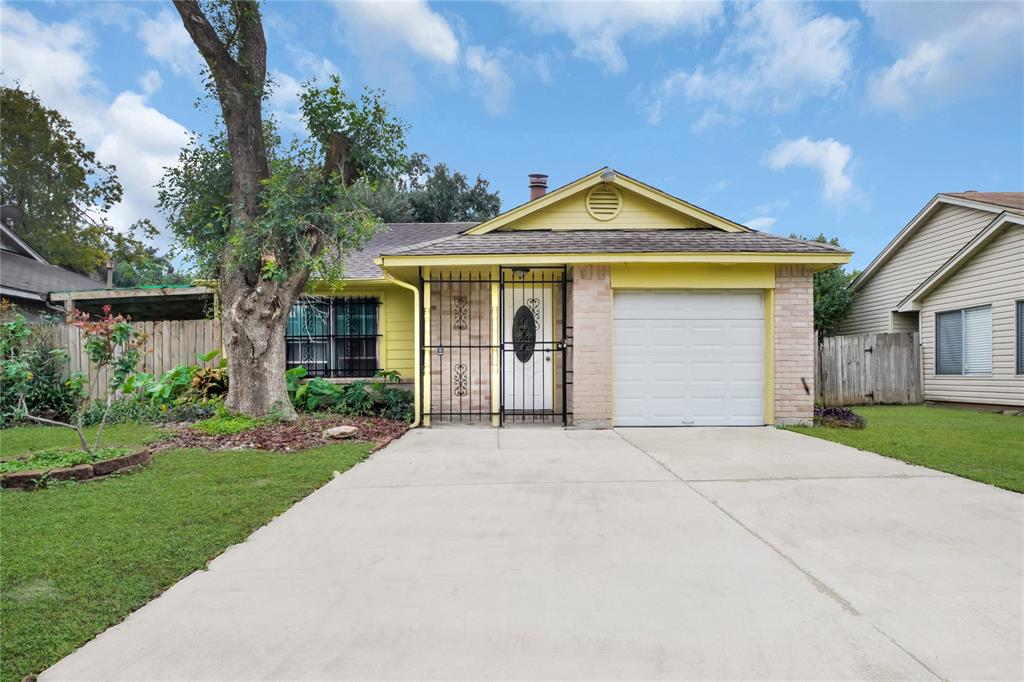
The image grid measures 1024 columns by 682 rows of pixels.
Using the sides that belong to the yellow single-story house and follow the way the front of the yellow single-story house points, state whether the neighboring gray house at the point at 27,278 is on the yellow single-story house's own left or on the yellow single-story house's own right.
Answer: on the yellow single-story house's own right

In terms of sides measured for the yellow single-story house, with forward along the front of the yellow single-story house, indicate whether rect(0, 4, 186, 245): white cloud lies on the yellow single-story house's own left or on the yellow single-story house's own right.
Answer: on the yellow single-story house's own right

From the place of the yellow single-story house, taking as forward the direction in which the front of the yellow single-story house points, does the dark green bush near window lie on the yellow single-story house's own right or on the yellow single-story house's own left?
on the yellow single-story house's own right

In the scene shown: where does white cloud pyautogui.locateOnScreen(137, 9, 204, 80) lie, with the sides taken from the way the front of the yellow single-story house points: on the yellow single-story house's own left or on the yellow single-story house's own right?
on the yellow single-story house's own right

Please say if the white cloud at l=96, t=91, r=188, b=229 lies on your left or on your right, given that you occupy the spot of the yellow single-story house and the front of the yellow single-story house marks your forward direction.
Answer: on your right

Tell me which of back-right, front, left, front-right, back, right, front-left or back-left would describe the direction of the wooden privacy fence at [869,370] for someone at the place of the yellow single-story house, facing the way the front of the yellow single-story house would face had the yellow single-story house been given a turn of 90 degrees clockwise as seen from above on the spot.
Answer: back-right

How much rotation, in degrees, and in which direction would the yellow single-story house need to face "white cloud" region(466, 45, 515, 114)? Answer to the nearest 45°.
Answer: approximately 180°

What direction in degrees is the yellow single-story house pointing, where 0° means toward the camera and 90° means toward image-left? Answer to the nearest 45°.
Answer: approximately 0°

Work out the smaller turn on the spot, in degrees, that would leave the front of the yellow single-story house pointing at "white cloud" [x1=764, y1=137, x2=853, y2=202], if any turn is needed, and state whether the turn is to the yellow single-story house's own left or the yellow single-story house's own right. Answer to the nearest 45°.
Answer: approximately 135° to the yellow single-story house's own left
